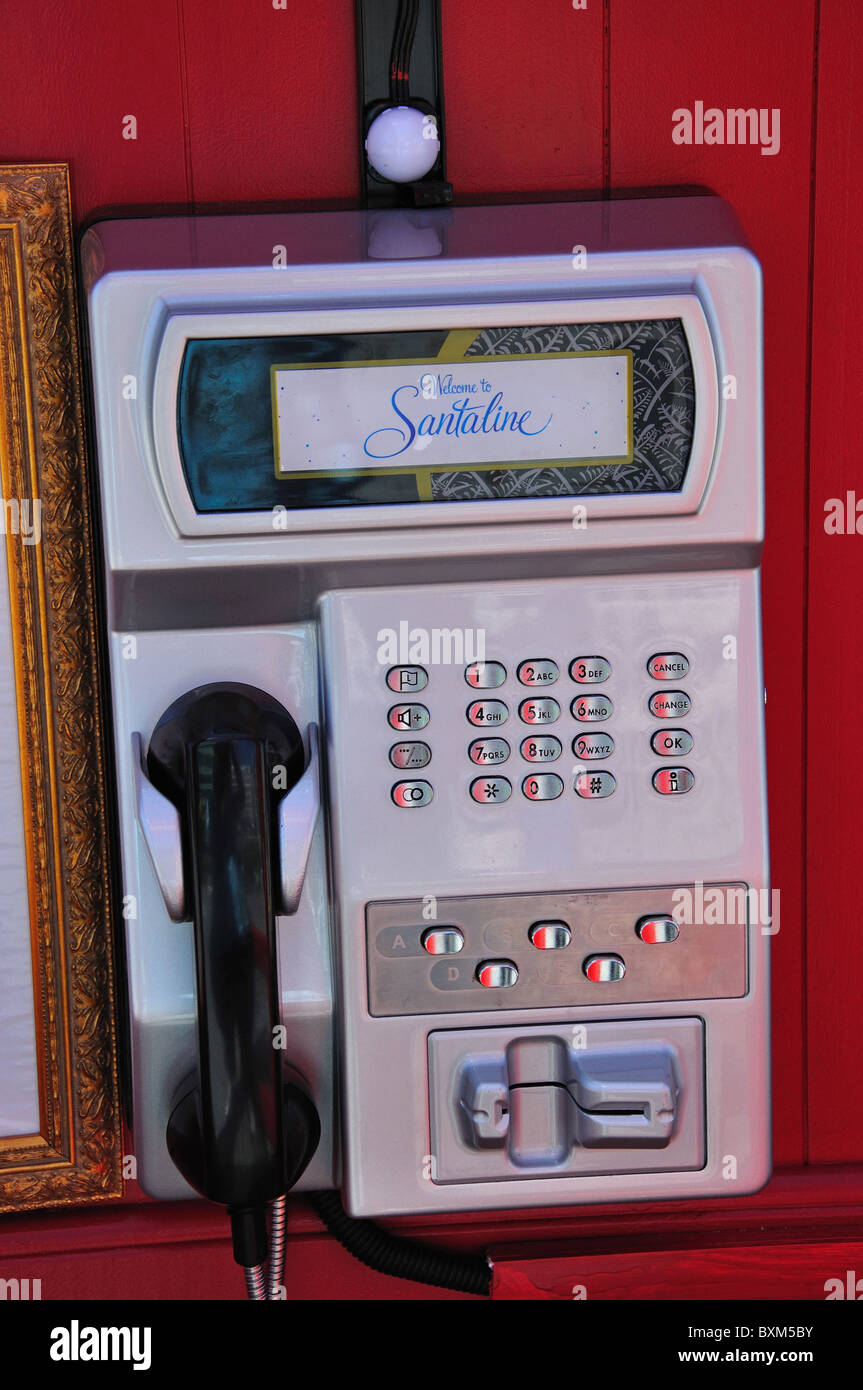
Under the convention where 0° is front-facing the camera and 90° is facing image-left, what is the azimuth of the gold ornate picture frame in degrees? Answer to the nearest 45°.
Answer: approximately 0°

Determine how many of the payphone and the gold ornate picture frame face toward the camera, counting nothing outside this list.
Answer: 2
